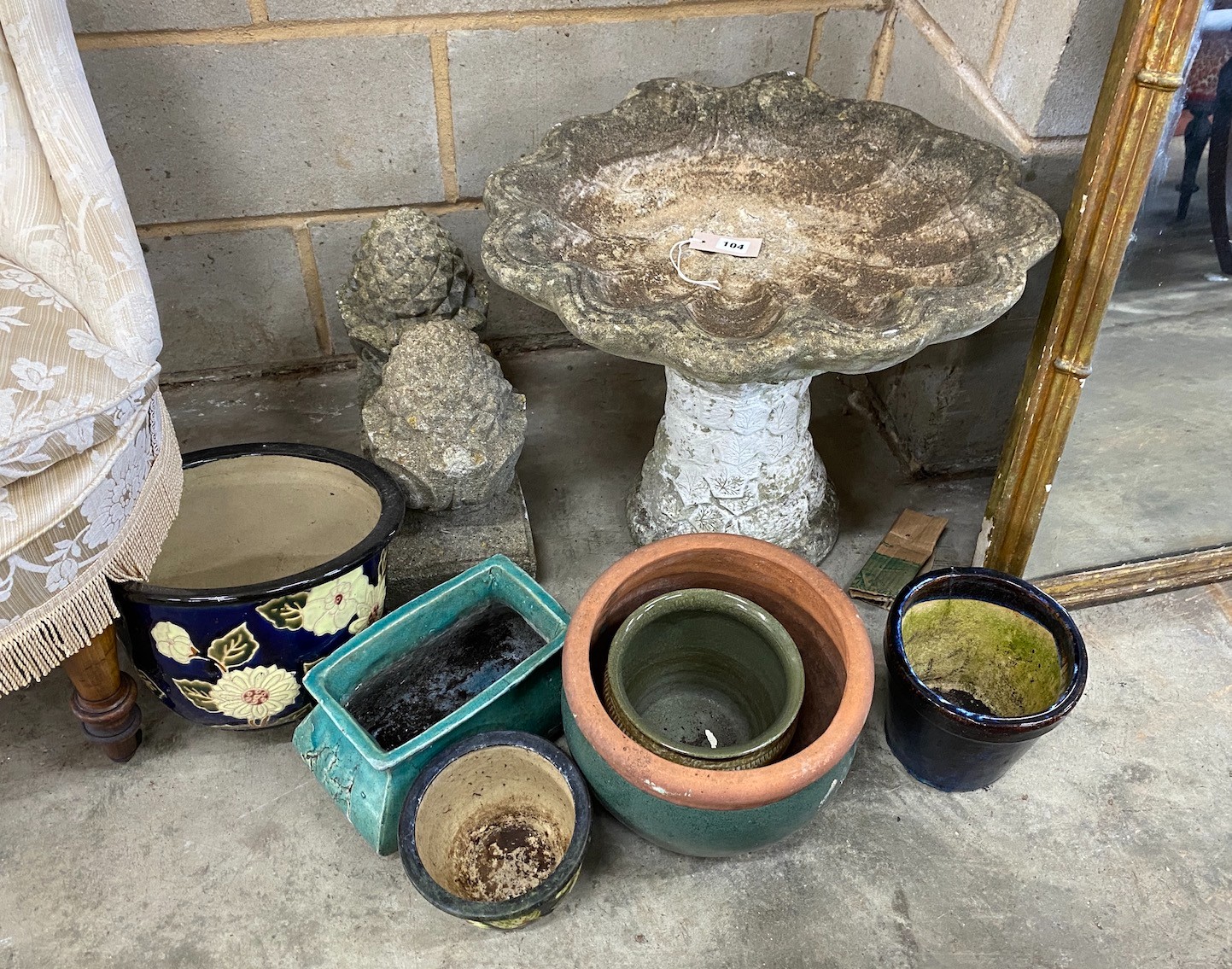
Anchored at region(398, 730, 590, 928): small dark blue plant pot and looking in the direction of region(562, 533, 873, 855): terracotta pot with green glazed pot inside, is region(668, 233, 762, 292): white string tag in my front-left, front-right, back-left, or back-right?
front-left

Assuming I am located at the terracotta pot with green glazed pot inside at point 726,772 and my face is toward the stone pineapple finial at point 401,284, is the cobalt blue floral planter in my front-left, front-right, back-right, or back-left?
front-left

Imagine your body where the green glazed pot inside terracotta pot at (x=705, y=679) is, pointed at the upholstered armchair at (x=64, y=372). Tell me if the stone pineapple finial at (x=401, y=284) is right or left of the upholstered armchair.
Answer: right

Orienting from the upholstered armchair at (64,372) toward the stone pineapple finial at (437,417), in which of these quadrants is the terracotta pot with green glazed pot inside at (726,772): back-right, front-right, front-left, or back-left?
front-right
